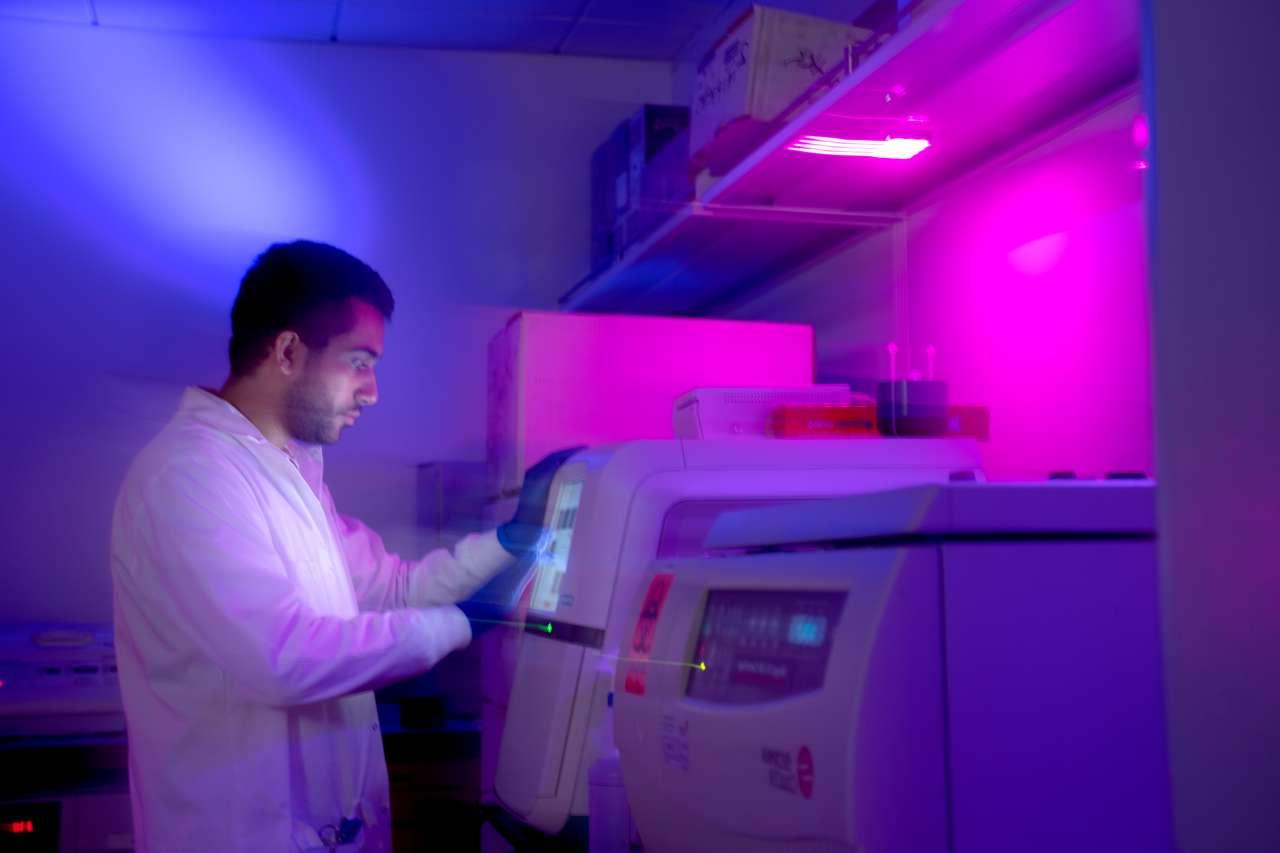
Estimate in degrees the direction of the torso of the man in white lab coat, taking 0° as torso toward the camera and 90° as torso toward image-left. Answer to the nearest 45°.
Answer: approximately 270°

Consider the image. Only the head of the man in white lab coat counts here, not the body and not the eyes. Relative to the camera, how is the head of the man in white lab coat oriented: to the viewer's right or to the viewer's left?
to the viewer's right

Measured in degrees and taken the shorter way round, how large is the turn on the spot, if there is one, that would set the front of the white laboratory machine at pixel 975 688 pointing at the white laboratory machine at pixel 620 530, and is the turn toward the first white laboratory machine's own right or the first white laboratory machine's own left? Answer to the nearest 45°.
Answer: approximately 90° to the first white laboratory machine's own right

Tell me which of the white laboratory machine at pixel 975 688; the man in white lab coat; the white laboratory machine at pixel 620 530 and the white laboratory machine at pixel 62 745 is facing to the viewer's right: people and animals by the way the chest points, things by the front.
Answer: the man in white lab coat

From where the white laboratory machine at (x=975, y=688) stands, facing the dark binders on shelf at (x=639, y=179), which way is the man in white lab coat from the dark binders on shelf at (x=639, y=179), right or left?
left

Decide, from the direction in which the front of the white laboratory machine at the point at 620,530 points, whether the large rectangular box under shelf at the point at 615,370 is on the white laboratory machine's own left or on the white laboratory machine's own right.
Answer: on the white laboratory machine's own right

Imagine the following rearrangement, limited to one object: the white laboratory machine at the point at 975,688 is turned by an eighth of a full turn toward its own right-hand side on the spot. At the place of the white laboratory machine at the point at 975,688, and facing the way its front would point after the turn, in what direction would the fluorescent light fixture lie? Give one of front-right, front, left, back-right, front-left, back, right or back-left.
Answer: right

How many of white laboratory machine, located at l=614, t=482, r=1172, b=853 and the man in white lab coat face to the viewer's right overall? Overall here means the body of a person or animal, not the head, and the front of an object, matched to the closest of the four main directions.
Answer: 1
